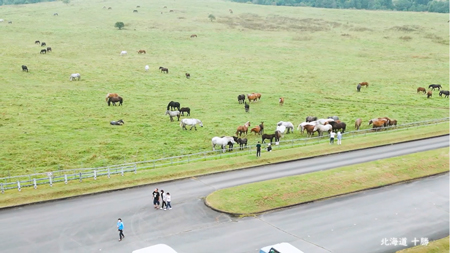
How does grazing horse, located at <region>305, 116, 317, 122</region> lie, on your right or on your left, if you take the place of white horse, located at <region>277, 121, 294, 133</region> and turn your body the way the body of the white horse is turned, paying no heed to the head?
on your left

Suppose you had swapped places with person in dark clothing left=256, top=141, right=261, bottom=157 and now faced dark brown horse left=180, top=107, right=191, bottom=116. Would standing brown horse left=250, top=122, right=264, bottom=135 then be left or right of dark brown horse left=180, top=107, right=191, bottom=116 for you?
right

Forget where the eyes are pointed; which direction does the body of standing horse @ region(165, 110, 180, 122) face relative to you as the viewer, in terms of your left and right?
facing to the left of the viewer

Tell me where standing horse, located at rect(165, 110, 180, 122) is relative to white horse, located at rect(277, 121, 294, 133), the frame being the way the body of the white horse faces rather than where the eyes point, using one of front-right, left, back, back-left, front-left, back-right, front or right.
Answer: front

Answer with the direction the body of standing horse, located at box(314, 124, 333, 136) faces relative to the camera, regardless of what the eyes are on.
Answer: to the viewer's left
